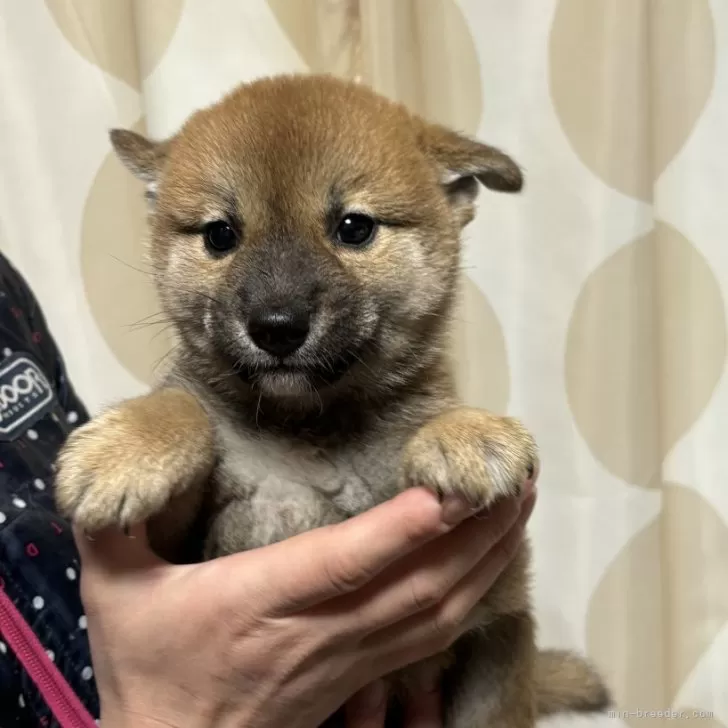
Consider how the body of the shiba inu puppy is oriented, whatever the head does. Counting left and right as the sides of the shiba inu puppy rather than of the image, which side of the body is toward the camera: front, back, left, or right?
front
